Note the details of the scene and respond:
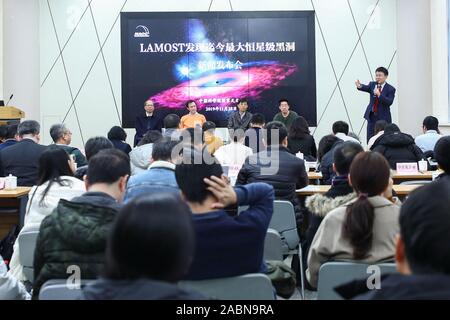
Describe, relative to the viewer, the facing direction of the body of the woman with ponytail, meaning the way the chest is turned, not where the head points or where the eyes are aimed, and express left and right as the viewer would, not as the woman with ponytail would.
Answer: facing away from the viewer

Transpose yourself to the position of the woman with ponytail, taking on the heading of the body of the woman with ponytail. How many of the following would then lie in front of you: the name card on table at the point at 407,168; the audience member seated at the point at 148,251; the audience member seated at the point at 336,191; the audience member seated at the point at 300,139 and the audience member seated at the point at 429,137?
4

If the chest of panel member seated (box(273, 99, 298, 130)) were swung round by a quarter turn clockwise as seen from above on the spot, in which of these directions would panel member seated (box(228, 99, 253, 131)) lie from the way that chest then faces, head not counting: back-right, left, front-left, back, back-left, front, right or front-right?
front

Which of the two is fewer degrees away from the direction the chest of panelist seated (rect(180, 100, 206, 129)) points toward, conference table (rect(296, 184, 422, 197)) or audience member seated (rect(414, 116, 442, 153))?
the conference table

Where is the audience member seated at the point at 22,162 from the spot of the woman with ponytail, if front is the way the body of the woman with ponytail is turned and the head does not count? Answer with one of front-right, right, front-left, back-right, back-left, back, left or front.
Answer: front-left

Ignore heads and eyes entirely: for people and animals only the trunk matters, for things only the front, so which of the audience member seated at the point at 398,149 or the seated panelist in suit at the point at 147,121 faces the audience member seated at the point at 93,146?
the seated panelist in suit

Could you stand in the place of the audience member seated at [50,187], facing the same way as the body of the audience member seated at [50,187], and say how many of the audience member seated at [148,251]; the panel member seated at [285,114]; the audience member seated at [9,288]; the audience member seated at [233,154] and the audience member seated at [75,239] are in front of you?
2

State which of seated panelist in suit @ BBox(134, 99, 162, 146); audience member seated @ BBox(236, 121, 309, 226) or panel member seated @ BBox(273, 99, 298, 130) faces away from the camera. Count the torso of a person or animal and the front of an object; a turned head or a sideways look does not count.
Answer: audience member seated @ BBox(236, 121, 309, 226)

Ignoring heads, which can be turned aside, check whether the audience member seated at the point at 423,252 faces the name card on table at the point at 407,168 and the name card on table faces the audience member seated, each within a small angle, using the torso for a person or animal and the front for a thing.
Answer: yes

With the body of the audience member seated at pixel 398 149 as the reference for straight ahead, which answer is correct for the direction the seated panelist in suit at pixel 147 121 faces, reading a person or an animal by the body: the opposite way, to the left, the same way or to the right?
the opposite way

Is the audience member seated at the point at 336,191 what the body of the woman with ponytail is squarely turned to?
yes

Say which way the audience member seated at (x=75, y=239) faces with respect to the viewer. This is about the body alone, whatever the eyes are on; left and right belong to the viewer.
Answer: facing away from the viewer and to the right of the viewer

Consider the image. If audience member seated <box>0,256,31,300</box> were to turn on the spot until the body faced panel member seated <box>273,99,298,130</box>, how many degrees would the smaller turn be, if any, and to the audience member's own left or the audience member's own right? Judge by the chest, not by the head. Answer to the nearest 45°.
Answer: approximately 45° to the audience member's own right

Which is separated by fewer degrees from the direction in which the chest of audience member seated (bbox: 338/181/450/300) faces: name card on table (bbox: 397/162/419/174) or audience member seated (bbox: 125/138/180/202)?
the name card on table
